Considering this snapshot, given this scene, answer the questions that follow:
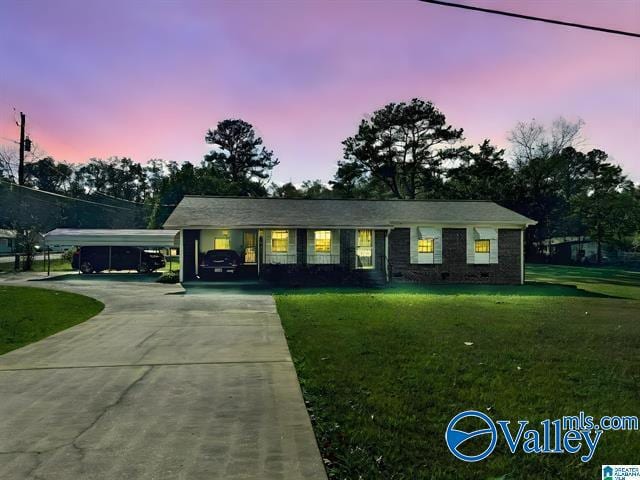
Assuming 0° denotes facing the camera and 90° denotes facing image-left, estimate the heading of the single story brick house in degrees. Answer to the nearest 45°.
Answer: approximately 0°

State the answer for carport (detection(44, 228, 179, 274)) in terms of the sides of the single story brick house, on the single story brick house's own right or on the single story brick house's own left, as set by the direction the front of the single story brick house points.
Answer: on the single story brick house's own right

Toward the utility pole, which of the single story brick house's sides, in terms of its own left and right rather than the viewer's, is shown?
right
